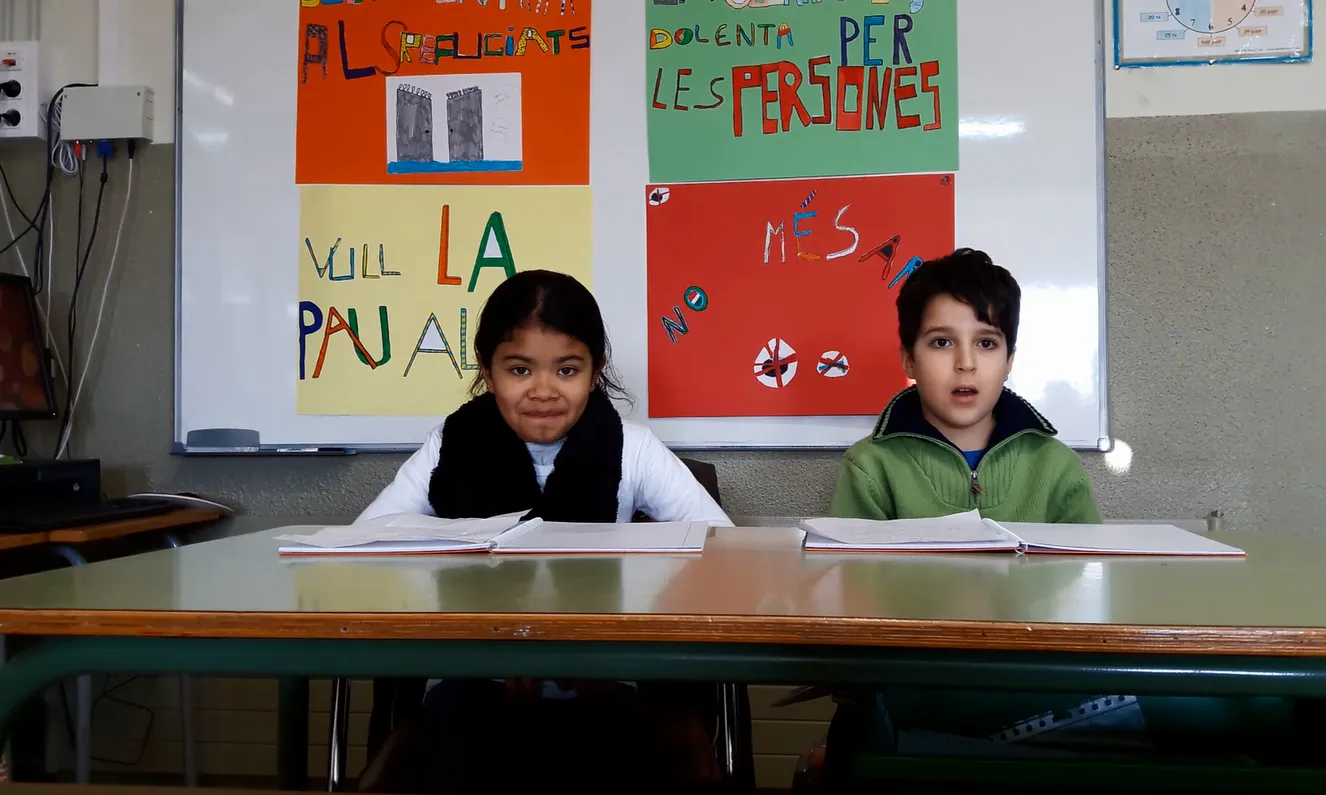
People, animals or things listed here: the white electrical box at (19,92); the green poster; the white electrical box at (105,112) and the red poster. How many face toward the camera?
4

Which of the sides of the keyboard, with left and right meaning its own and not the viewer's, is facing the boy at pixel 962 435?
front

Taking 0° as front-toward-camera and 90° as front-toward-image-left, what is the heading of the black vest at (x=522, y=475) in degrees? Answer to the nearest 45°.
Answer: approximately 0°

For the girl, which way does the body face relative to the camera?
toward the camera

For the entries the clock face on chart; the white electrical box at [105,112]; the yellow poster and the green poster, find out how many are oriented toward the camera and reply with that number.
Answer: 4

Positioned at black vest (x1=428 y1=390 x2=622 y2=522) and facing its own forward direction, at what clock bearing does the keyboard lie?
The keyboard is roughly at 4 o'clock from the black vest.

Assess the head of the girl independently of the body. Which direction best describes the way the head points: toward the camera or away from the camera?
toward the camera

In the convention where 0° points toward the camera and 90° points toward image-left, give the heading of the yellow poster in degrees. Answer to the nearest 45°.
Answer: approximately 0°

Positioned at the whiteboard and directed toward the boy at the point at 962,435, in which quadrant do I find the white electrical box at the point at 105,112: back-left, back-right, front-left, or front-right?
back-right

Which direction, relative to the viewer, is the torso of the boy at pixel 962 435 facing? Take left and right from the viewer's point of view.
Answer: facing the viewer

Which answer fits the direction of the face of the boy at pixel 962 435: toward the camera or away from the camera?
toward the camera

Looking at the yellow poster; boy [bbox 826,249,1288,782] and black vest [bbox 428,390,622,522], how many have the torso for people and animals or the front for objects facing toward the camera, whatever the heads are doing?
3

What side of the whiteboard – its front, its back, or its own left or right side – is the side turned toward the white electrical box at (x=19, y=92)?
right
